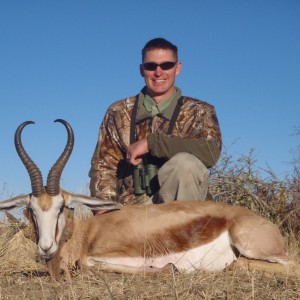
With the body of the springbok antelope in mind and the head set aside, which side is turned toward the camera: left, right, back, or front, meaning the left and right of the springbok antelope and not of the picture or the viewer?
left

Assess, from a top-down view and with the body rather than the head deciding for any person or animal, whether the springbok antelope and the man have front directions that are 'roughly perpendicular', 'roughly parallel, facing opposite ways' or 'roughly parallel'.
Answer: roughly perpendicular

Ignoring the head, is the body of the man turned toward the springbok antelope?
yes

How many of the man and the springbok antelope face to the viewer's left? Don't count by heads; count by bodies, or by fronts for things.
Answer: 1

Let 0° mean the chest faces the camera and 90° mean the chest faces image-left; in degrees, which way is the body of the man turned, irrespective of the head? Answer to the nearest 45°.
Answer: approximately 0°

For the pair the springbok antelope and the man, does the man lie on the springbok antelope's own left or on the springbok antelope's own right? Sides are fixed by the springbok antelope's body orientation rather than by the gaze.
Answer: on the springbok antelope's own right
